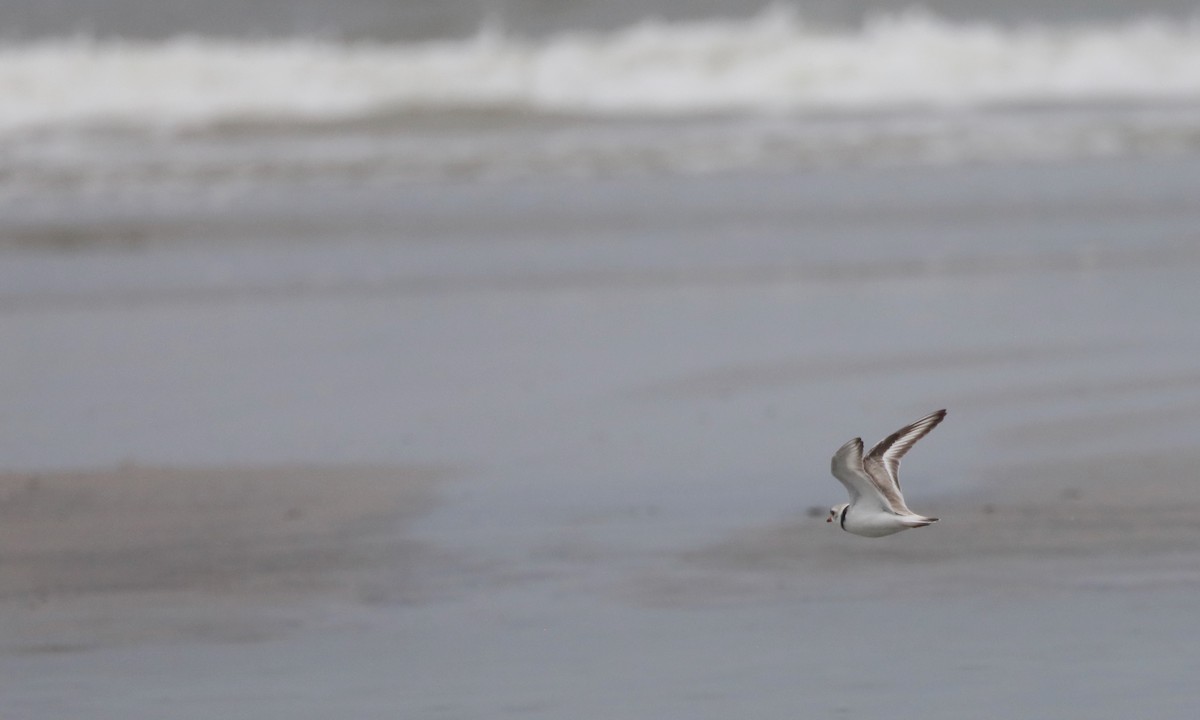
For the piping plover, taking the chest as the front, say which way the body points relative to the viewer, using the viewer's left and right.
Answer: facing to the left of the viewer
